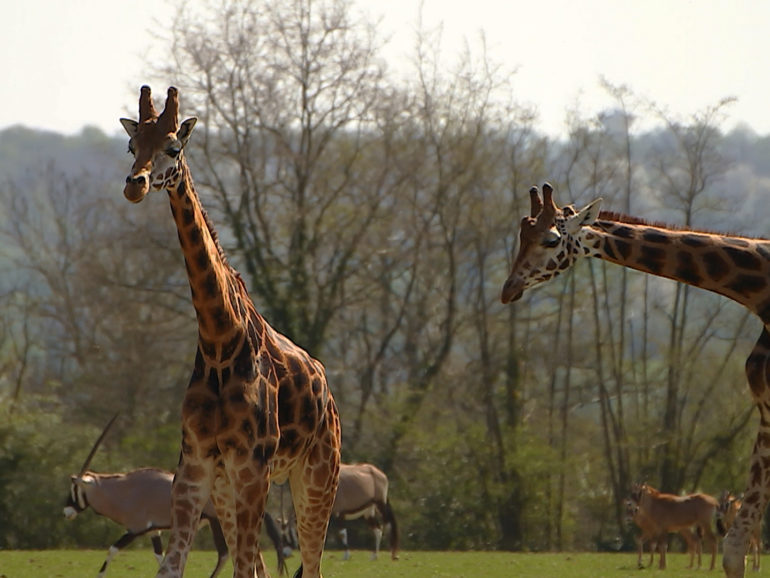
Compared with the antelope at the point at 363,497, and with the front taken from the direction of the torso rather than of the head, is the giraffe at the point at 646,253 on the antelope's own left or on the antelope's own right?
on the antelope's own left

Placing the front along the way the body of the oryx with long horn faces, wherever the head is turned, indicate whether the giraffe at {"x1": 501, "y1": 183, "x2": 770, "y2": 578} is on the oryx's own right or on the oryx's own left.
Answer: on the oryx's own left

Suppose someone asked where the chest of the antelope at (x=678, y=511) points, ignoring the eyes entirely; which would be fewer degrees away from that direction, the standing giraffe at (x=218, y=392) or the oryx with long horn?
the oryx with long horn

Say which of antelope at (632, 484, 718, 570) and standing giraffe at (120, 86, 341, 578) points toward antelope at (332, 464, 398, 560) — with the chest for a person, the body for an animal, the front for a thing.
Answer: antelope at (632, 484, 718, 570)

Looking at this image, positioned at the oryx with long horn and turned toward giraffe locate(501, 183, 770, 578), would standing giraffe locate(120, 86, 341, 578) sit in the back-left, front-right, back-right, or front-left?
front-right

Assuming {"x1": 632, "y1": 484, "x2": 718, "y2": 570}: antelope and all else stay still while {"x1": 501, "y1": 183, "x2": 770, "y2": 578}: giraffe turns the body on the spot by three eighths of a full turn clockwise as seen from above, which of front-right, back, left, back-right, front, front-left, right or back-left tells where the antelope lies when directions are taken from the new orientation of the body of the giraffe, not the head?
front-left

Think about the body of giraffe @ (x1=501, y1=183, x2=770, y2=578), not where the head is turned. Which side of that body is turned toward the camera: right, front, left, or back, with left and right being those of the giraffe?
left

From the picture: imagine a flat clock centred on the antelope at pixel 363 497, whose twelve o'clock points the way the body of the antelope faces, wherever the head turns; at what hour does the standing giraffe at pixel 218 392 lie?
The standing giraffe is roughly at 9 o'clock from the antelope.

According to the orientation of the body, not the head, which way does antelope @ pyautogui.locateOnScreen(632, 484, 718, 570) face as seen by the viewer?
to the viewer's left

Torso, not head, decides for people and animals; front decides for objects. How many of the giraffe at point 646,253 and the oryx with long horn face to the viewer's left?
2

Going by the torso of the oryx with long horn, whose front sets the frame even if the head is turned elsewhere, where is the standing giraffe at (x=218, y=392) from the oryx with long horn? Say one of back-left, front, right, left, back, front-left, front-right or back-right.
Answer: left

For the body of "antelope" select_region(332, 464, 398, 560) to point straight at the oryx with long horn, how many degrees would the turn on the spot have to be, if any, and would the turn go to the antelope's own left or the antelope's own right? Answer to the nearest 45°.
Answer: approximately 45° to the antelope's own left

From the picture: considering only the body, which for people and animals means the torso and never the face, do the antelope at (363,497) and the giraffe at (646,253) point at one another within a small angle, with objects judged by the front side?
no

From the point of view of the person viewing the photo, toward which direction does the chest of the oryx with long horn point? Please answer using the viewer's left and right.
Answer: facing to the left of the viewer

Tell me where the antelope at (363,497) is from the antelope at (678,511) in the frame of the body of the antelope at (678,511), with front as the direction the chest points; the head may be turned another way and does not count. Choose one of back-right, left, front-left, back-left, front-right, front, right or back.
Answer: front

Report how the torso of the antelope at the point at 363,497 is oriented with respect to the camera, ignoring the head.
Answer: to the viewer's left

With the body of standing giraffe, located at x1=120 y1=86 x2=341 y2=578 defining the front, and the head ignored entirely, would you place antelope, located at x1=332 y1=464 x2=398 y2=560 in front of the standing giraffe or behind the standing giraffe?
behind
